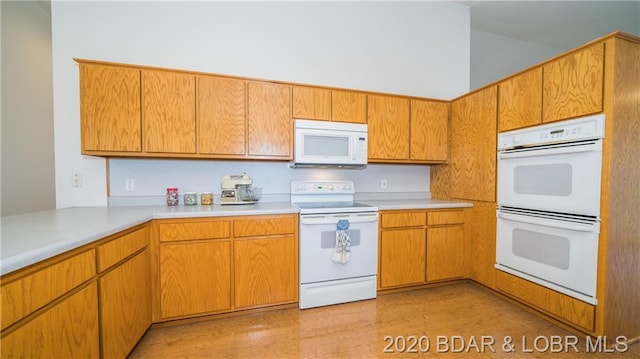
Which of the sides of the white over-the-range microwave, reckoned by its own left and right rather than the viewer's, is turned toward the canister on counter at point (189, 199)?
right

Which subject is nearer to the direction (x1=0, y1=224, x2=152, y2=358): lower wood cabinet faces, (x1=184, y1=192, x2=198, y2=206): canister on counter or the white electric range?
the white electric range

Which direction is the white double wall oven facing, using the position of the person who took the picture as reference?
facing the viewer and to the left of the viewer

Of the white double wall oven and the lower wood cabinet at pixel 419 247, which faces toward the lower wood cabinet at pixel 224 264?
the white double wall oven

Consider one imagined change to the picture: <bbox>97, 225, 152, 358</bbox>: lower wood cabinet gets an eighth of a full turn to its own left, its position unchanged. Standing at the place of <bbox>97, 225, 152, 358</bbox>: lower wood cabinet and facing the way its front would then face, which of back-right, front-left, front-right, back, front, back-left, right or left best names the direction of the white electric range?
front

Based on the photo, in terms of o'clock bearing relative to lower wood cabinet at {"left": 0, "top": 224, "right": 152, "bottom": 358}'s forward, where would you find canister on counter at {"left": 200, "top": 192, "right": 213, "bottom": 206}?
The canister on counter is roughly at 9 o'clock from the lower wood cabinet.

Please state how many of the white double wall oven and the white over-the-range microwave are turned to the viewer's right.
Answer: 0

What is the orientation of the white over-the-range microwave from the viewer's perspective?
toward the camera

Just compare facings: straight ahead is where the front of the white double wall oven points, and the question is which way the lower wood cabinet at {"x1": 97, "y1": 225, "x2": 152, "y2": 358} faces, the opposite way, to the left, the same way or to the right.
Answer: the opposite way

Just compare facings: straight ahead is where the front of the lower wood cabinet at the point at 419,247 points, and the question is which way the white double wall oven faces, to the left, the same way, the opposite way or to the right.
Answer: to the right

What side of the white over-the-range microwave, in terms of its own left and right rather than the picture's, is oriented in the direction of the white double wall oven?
left

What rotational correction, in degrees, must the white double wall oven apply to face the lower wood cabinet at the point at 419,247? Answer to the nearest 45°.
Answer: approximately 45° to its right

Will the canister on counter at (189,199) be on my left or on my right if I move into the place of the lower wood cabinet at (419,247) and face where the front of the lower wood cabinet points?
on my right

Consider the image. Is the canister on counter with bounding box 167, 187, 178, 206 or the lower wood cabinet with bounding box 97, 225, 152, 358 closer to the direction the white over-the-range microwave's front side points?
the lower wood cabinet

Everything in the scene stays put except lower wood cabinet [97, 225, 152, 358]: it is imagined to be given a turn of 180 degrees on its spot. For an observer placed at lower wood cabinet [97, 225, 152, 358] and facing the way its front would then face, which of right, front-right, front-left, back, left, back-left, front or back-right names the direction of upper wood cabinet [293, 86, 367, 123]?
back-right

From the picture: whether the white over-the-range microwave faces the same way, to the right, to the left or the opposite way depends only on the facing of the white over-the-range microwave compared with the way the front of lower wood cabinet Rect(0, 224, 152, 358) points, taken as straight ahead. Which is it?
to the right

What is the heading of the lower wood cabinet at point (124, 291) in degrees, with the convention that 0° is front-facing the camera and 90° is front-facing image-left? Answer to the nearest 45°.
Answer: approximately 315°
